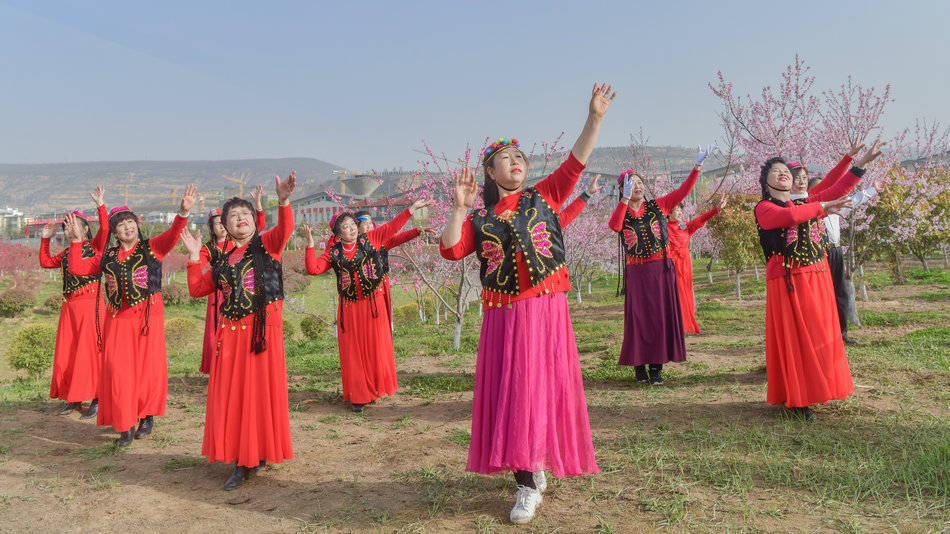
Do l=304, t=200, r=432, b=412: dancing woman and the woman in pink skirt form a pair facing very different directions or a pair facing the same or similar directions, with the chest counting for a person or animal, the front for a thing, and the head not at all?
same or similar directions

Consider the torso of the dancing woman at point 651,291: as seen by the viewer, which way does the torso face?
toward the camera

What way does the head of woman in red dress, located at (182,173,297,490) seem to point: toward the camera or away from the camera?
toward the camera

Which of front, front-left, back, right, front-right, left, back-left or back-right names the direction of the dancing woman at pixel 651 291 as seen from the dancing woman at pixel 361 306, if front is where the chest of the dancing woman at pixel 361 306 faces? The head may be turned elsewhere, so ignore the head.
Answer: left

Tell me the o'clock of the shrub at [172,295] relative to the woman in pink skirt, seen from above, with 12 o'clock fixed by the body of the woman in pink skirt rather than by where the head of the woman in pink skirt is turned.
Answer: The shrub is roughly at 5 o'clock from the woman in pink skirt.

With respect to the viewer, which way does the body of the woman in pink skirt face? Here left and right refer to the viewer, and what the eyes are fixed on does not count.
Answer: facing the viewer

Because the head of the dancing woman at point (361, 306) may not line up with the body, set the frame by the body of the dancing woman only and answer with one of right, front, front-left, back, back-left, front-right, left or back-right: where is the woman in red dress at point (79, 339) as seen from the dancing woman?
right

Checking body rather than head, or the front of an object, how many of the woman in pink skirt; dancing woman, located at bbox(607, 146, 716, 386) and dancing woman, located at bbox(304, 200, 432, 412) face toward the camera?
3

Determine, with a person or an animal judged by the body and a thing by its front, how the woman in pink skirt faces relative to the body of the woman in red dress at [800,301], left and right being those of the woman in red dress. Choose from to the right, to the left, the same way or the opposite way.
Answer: the same way

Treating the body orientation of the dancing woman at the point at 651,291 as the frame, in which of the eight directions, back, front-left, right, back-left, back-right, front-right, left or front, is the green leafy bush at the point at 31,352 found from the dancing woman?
right

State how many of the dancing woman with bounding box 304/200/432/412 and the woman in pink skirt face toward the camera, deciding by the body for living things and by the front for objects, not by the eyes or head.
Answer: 2

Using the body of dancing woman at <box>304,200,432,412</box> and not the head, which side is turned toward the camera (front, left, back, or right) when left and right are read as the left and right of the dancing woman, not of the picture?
front
